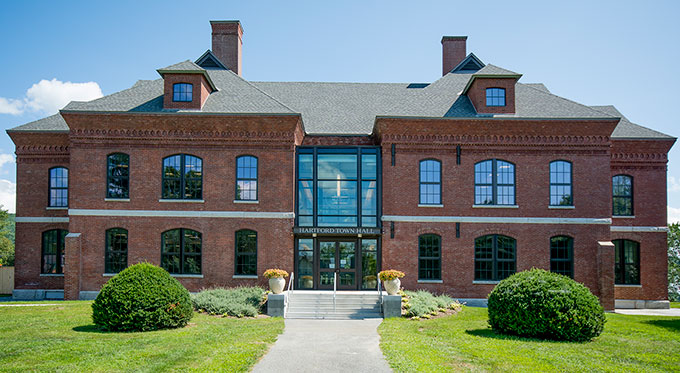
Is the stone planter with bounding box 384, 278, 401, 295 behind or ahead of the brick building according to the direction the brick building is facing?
ahead

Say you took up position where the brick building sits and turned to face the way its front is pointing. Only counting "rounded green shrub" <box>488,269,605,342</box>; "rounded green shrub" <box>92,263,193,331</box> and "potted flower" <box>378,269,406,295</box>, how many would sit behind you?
0

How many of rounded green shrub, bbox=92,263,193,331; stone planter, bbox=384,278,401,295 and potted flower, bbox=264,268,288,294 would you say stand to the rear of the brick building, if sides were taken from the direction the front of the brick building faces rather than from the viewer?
0

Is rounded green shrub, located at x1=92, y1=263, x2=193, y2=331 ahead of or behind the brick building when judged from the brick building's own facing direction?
ahead

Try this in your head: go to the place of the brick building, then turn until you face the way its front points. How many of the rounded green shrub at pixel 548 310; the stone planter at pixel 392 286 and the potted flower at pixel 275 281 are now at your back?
0

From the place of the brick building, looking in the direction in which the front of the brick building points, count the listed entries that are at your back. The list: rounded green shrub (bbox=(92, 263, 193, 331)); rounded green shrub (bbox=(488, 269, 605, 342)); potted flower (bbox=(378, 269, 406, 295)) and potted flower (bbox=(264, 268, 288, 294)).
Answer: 0

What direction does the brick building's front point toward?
toward the camera

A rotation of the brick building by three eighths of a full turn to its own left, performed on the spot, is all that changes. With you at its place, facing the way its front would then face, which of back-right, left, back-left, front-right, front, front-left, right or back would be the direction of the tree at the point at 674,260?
front

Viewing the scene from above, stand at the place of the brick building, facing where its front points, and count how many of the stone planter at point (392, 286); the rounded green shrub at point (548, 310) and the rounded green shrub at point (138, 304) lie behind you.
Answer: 0

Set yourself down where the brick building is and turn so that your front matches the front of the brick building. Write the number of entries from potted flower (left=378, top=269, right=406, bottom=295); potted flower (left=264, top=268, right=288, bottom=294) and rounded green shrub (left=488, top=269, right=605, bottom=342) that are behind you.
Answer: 0
